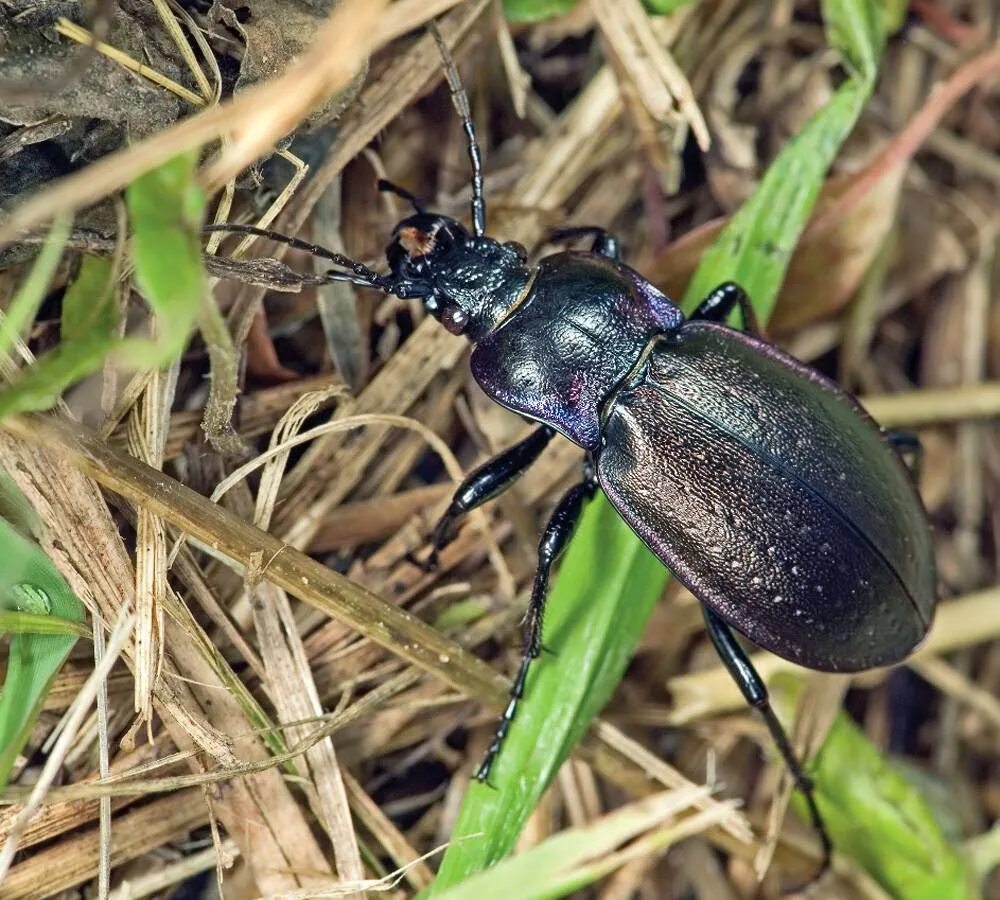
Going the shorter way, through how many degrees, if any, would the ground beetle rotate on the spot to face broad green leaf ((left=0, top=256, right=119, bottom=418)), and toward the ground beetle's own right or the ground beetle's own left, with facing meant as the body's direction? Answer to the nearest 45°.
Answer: approximately 90° to the ground beetle's own left

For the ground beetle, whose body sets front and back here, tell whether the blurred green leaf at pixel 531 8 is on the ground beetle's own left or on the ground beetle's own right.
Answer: on the ground beetle's own right

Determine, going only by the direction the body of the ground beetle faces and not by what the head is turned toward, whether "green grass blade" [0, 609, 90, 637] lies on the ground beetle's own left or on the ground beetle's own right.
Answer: on the ground beetle's own left

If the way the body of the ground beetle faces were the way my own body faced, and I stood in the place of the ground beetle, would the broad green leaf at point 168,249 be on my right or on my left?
on my left

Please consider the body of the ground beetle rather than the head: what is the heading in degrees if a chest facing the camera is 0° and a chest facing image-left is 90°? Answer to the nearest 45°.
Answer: approximately 135°

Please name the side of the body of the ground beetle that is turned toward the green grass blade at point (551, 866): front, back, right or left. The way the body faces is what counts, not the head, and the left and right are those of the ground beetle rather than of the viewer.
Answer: left

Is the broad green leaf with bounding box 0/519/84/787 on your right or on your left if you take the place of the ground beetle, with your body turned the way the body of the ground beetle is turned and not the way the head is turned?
on your left
